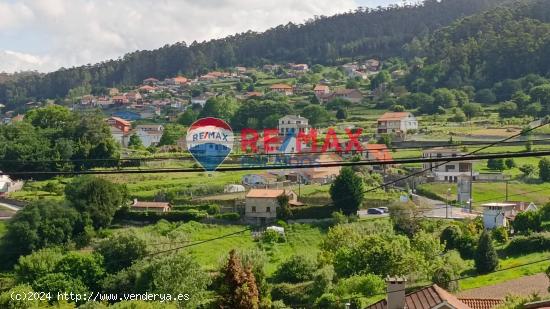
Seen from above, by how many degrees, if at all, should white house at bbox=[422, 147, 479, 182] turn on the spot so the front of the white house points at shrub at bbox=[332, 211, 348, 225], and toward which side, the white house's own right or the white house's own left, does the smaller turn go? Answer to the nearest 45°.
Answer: approximately 45° to the white house's own right

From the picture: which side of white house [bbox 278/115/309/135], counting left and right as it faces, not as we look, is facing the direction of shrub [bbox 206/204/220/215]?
front

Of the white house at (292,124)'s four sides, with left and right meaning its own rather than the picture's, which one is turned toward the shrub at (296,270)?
front

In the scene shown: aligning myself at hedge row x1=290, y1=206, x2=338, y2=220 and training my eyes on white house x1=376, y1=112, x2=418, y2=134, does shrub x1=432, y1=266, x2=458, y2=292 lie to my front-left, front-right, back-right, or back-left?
back-right

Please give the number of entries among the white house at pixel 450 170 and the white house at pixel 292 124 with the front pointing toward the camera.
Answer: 2

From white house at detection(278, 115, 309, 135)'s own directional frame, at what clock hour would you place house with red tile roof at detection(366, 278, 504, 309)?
The house with red tile roof is roughly at 12 o'clock from the white house.

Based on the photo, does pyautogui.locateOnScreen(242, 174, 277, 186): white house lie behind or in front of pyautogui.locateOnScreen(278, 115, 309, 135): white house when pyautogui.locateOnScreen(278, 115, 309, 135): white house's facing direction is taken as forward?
in front

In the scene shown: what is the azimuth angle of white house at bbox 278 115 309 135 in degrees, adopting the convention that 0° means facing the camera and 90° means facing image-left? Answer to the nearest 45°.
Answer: approximately 0°

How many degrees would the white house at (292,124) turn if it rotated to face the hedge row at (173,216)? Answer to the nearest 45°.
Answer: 0° — it already faces it

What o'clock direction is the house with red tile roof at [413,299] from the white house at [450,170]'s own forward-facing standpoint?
The house with red tile roof is roughly at 12 o'clock from the white house.

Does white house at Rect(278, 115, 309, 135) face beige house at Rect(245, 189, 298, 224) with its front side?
yes

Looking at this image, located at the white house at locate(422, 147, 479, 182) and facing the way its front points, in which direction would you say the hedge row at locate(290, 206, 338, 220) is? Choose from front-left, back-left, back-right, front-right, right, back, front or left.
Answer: front-right

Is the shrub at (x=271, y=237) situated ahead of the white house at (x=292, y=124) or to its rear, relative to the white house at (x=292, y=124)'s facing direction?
ahead
